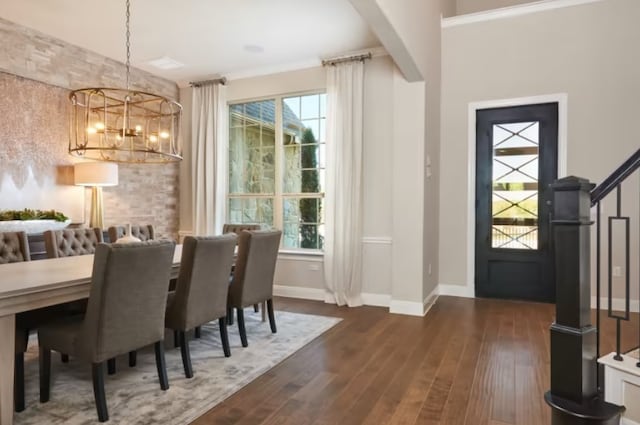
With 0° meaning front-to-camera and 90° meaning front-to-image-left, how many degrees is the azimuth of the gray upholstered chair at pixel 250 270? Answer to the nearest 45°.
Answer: approximately 135°

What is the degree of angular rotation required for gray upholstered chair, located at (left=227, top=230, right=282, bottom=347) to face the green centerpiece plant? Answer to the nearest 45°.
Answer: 0° — it already faces it

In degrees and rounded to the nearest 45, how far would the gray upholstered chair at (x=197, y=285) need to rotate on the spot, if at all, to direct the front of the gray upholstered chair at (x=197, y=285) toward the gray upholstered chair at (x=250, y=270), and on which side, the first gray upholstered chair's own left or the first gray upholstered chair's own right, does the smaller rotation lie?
approximately 90° to the first gray upholstered chair's own right

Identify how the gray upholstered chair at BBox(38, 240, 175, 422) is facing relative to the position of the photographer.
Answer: facing away from the viewer and to the left of the viewer

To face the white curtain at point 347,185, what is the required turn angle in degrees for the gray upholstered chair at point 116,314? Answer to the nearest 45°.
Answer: approximately 90° to its right

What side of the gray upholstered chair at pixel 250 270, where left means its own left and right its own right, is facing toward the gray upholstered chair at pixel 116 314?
left

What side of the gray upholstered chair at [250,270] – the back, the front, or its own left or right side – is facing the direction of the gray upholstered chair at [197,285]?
left

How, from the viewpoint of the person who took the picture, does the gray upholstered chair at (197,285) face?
facing away from the viewer and to the left of the viewer

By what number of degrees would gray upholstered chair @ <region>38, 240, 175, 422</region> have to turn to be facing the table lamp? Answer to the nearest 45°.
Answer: approximately 45° to its right

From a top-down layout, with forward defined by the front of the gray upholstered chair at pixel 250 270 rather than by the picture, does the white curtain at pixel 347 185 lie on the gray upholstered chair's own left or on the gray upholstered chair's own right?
on the gray upholstered chair's own right

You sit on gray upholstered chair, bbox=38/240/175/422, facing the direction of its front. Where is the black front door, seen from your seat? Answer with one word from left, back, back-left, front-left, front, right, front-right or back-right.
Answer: back-right
